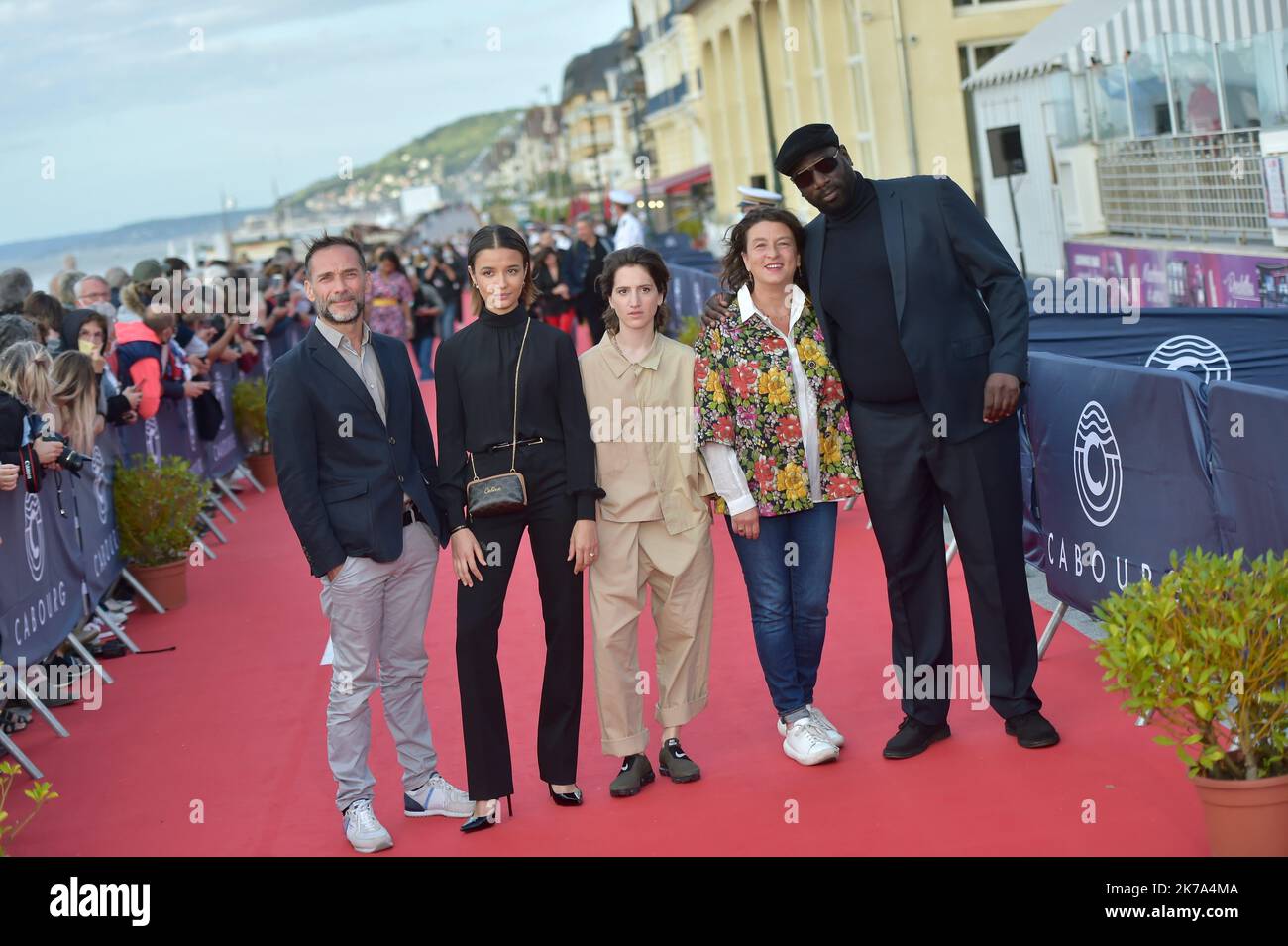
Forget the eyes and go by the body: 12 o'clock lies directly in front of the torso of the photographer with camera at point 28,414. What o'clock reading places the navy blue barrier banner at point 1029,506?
The navy blue barrier banner is roughly at 1 o'clock from the photographer with camera.

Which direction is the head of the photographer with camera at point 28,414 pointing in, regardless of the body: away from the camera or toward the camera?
away from the camera

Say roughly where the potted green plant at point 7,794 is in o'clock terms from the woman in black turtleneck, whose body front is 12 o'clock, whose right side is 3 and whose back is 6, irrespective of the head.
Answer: The potted green plant is roughly at 3 o'clock from the woman in black turtleneck.

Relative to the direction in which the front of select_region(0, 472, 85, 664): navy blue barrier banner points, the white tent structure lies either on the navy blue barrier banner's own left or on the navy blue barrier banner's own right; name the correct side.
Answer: on the navy blue barrier banner's own left

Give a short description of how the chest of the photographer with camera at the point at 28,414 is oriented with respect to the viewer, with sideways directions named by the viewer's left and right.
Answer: facing to the right of the viewer
